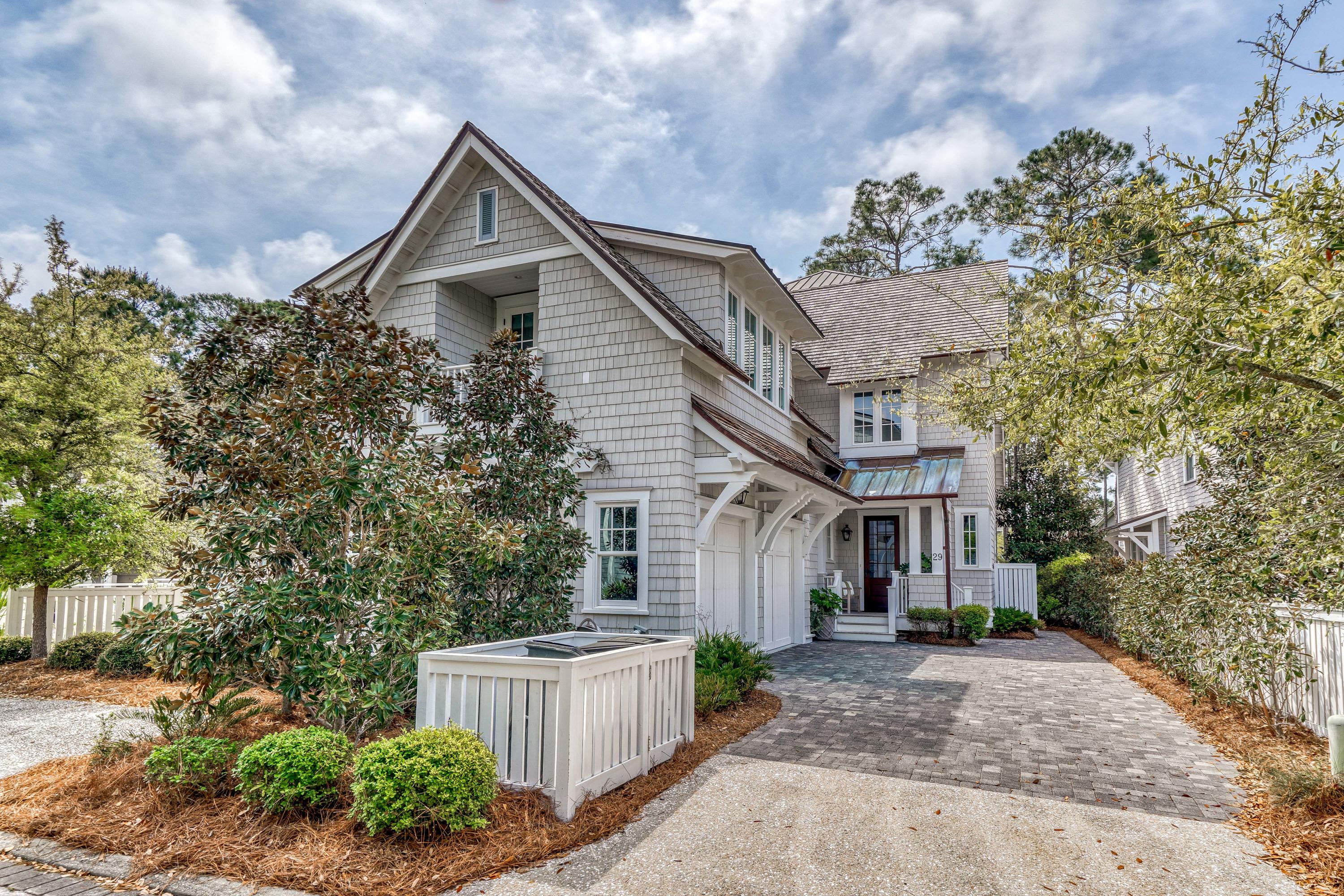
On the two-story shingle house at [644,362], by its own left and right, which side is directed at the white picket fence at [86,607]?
right

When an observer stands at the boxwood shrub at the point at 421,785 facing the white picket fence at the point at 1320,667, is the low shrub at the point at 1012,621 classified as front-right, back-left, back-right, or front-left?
front-left

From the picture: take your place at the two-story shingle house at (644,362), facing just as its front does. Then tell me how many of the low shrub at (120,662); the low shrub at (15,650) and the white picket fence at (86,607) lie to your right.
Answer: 3

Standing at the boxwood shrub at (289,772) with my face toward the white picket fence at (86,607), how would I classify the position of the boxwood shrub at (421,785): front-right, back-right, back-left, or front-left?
back-right

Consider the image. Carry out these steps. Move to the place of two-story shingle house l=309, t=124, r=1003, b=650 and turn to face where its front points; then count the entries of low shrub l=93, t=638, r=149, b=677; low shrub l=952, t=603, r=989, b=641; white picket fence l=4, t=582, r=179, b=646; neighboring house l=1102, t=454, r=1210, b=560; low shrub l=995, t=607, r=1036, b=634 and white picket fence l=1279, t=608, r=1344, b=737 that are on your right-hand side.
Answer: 2

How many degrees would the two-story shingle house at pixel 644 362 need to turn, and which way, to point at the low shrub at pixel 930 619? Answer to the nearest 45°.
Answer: approximately 135° to its left

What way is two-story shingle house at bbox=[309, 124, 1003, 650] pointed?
toward the camera

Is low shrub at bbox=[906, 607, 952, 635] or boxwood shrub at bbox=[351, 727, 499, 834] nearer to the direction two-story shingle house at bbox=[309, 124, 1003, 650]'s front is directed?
the boxwood shrub

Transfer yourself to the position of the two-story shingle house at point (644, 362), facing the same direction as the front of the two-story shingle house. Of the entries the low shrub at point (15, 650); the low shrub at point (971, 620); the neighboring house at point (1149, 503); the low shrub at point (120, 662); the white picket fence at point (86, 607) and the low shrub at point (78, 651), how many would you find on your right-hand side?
4

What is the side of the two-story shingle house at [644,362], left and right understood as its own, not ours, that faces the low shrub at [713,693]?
front

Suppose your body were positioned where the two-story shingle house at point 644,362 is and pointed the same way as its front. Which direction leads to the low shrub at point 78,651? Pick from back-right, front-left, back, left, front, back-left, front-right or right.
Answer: right

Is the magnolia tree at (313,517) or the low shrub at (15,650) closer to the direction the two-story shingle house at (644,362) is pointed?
the magnolia tree

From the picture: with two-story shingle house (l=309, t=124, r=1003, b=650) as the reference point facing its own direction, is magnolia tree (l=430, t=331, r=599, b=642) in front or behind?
in front

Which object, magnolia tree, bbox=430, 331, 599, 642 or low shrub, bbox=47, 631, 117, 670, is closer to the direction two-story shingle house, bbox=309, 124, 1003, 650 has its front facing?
the magnolia tree
